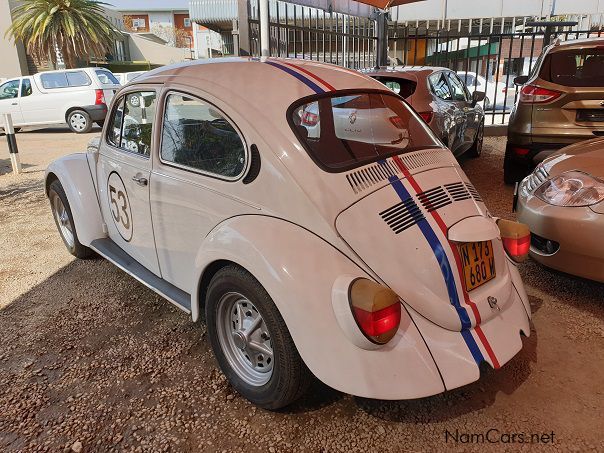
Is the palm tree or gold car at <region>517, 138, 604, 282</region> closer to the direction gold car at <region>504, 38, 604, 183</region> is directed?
the palm tree

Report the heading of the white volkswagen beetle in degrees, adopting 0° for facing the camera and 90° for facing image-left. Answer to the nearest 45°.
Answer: approximately 135°

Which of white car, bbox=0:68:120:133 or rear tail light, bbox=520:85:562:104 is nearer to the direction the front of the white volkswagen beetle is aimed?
the white car

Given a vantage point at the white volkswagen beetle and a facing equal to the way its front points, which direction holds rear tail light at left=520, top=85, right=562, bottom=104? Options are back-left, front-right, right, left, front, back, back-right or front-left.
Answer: right

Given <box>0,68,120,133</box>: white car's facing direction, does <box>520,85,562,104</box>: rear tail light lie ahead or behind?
behind

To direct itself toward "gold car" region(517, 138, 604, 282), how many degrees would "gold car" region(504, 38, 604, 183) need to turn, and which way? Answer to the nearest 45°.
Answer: approximately 180°

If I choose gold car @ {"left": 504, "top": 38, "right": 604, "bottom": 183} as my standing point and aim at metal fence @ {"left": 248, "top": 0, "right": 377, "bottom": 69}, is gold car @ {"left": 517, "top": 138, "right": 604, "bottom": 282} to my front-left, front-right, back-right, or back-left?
back-left

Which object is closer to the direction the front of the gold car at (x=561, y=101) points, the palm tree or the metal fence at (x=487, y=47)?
the metal fence

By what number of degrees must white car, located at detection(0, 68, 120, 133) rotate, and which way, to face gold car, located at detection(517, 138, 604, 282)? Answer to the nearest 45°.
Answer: approximately 135° to its left

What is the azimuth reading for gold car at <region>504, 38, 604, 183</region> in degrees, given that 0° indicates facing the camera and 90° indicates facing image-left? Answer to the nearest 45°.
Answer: approximately 180°

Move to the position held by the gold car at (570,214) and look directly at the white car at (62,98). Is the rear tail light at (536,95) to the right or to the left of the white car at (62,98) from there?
right
